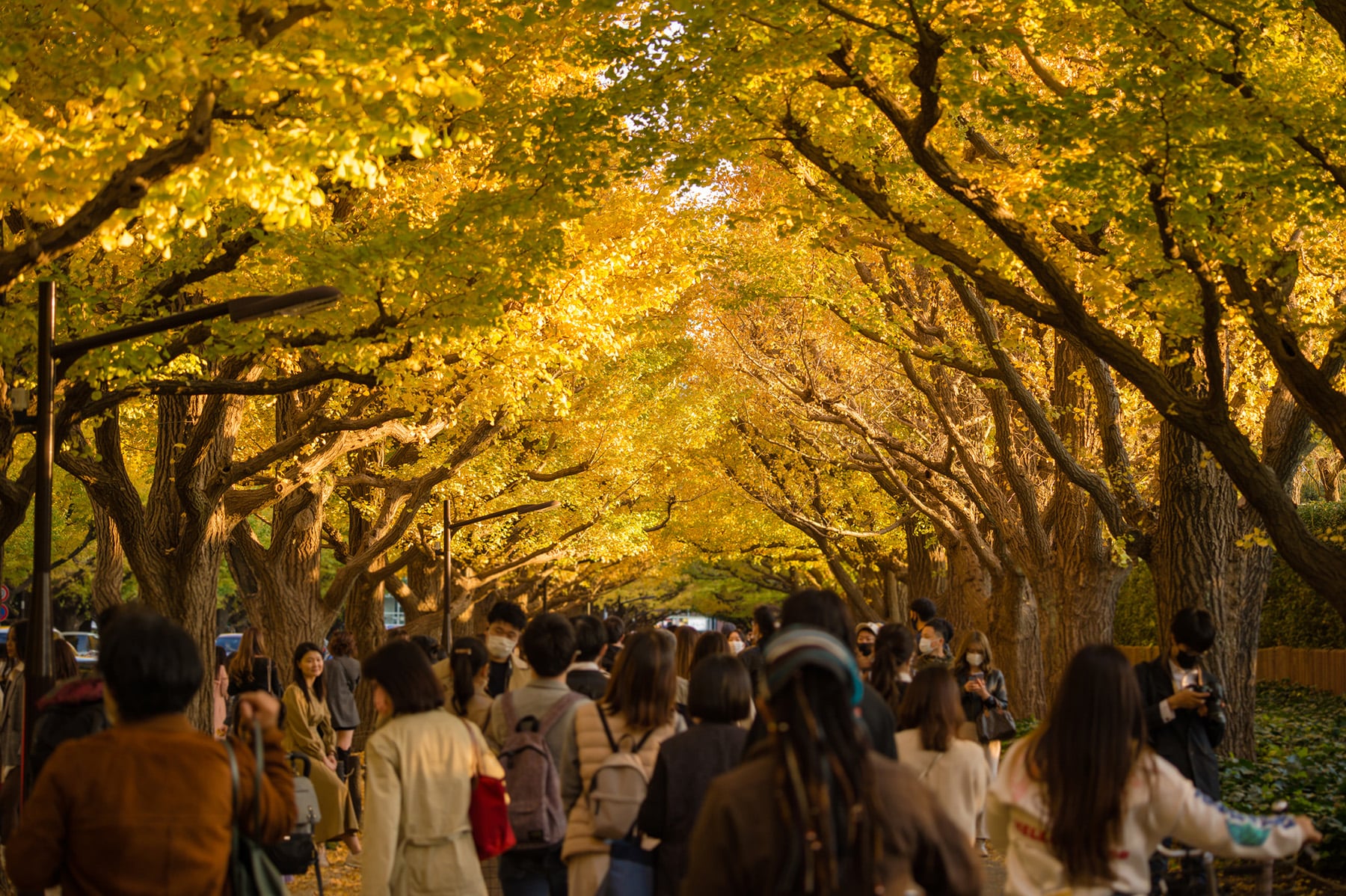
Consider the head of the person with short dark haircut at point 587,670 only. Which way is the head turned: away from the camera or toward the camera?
away from the camera

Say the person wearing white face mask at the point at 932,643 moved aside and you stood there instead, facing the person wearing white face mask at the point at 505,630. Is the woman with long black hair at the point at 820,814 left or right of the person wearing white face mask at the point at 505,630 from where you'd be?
left

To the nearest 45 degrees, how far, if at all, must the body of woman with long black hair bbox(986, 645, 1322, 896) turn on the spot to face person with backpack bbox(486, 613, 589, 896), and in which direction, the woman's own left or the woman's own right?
approximately 45° to the woman's own left

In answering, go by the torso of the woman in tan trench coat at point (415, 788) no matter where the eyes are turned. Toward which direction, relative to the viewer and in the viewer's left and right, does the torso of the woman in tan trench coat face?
facing away from the viewer and to the left of the viewer

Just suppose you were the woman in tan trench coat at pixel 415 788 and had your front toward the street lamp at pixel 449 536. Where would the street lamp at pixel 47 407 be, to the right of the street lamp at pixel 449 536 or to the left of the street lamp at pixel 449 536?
left

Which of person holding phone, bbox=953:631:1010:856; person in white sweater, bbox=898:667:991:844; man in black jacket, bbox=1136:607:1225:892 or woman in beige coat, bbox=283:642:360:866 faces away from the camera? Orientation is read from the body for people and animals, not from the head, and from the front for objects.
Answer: the person in white sweater

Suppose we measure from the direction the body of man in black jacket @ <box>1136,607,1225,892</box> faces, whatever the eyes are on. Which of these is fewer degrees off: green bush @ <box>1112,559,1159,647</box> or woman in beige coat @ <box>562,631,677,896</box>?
the woman in beige coat

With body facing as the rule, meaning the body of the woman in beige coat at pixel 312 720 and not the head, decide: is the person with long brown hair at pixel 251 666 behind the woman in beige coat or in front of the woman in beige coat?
behind

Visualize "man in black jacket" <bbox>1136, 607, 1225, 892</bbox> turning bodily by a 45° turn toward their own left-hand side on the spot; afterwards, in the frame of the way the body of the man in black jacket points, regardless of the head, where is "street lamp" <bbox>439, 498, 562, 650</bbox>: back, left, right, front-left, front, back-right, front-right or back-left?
back

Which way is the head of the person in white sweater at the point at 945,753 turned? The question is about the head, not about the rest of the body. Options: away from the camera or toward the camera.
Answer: away from the camera

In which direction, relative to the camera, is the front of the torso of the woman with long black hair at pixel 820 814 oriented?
away from the camera

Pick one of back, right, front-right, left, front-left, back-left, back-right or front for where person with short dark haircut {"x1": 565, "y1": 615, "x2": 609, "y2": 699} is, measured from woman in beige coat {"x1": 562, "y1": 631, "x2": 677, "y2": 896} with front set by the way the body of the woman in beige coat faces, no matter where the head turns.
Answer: front

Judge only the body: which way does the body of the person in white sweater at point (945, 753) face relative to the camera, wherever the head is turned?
away from the camera

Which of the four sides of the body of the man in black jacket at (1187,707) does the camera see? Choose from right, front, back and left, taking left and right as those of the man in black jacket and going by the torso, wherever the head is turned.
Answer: front

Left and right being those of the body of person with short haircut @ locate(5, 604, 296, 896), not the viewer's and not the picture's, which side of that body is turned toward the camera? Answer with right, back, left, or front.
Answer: back
